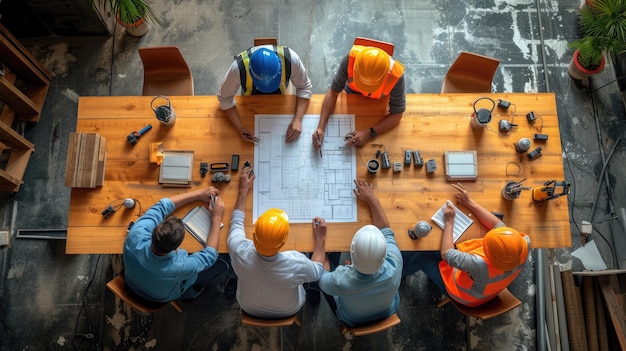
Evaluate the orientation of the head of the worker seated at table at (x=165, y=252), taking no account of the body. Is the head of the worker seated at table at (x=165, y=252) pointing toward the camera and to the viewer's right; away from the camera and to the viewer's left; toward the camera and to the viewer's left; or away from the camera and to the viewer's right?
away from the camera and to the viewer's right

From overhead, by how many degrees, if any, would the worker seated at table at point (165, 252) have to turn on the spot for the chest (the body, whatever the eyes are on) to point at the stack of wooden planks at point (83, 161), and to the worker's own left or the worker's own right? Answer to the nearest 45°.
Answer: approximately 90° to the worker's own left

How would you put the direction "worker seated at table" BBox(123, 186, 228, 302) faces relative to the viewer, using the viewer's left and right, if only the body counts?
facing away from the viewer and to the right of the viewer

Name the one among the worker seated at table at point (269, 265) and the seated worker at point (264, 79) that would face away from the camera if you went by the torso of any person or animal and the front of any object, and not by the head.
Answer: the worker seated at table

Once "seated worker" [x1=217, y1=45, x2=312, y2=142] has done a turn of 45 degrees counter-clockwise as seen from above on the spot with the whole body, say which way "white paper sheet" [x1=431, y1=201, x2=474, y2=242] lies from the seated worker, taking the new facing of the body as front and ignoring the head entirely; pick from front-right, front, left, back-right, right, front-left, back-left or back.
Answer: front-left

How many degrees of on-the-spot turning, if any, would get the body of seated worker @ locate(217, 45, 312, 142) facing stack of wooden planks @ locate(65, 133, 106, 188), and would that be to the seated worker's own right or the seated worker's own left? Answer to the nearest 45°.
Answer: approximately 90° to the seated worker's own right

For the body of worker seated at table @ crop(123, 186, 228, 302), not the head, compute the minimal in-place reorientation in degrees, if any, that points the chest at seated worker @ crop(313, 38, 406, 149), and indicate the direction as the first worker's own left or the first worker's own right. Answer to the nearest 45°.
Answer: approximately 45° to the first worker's own right

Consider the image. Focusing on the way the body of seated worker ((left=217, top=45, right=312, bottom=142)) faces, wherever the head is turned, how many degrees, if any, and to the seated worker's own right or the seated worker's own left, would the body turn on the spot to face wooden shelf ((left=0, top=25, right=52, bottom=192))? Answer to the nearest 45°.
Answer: approximately 135° to the seated worker's own right

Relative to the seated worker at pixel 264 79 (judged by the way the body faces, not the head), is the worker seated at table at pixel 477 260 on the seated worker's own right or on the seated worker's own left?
on the seated worker's own left

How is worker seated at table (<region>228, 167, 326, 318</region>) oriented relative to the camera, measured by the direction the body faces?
away from the camera
